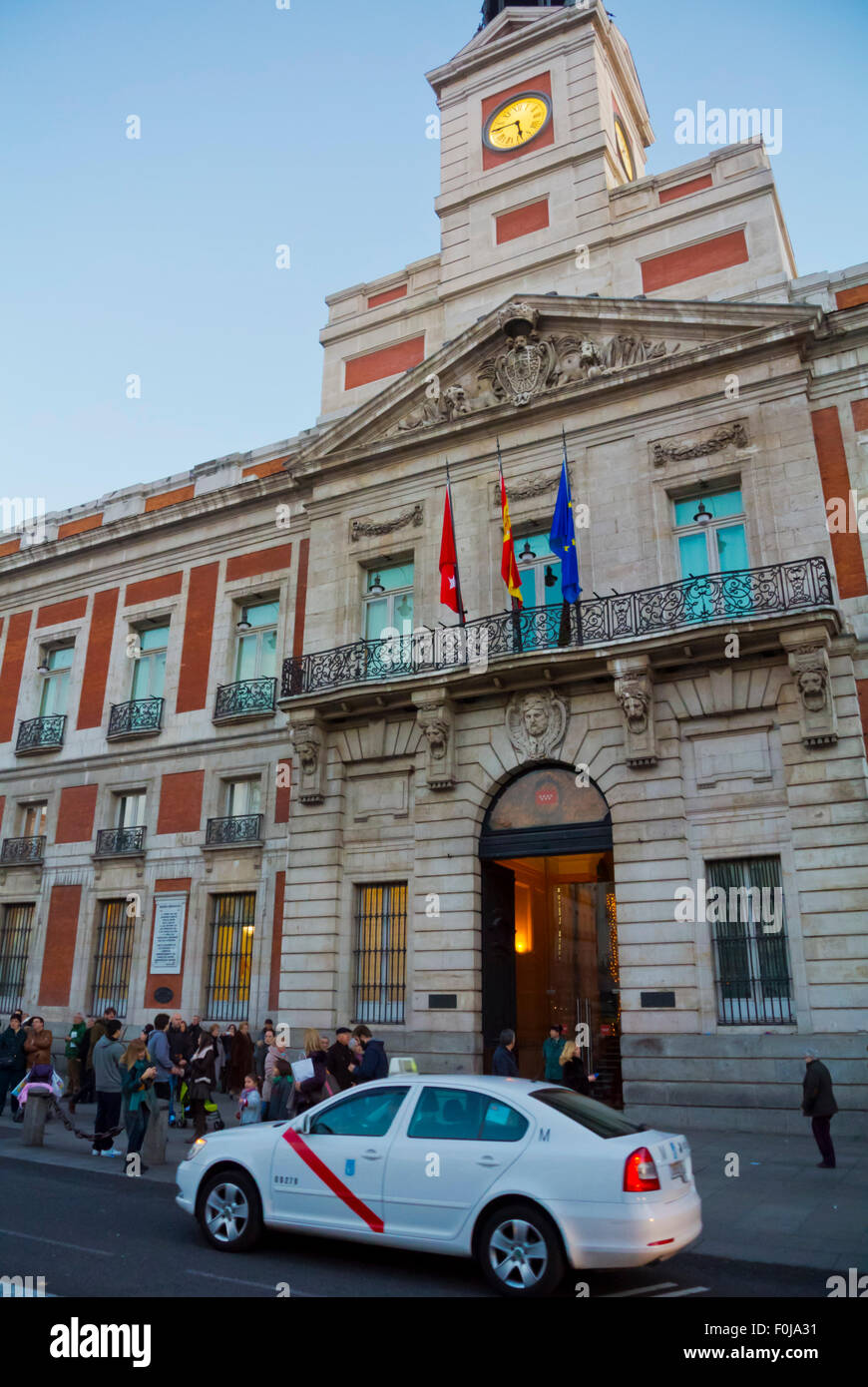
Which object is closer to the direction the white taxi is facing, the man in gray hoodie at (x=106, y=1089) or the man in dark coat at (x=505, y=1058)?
the man in gray hoodie

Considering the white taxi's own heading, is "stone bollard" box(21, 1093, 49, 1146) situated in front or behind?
in front

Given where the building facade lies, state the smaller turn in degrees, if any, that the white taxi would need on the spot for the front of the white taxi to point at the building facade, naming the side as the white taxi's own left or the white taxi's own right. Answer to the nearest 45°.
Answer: approximately 45° to the white taxi's own right

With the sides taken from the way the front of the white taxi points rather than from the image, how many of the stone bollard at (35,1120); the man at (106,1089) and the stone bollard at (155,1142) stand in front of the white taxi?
3

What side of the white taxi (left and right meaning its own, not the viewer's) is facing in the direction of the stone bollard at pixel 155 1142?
front

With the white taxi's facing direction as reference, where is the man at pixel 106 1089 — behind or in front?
in front

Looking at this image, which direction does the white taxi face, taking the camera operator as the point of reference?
facing away from the viewer and to the left of the viewer

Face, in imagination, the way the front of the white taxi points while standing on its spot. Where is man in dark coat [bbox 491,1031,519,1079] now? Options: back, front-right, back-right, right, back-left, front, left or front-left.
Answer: front-right
